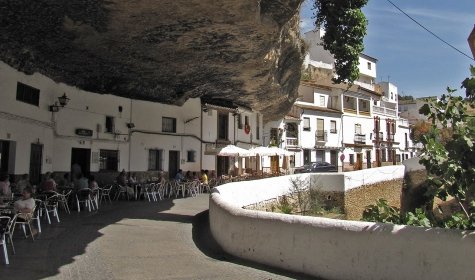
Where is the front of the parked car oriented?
to the viewer's left

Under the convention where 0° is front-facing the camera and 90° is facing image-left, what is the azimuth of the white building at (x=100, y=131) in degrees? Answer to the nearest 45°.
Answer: approximately 315°

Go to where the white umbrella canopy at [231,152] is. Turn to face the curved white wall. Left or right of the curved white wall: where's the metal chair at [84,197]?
right
